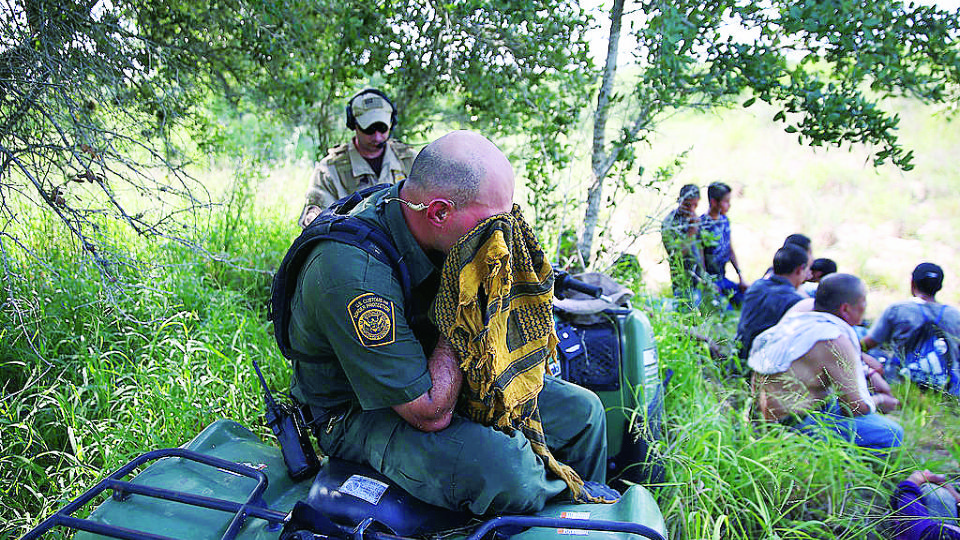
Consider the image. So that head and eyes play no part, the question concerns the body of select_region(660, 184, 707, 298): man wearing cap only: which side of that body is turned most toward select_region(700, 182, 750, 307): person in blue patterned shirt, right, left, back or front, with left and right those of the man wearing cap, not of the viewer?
left

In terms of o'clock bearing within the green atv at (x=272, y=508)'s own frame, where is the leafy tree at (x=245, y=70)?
The leafy tree is roughly at 9 o'clock from the green atv.

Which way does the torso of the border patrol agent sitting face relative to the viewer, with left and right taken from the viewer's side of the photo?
facing to the right of the viewer

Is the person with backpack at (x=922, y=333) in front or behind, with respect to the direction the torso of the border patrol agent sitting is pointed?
in front

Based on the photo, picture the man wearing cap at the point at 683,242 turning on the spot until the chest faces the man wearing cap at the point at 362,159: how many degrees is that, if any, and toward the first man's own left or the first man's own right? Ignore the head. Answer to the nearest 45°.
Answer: approximately 135° to the first man's own right

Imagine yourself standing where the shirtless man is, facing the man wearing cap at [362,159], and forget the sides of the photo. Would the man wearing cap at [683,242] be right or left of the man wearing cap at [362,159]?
right

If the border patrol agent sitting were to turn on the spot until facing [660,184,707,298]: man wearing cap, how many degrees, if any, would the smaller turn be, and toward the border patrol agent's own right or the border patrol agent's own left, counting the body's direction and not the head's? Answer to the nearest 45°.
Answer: approximately 45° to the border patrol agent's own left

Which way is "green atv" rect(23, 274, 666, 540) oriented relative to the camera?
to the viewer's right

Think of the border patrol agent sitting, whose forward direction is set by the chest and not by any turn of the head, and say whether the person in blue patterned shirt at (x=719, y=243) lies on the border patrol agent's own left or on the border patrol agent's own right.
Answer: on the border patrol agent's own left
